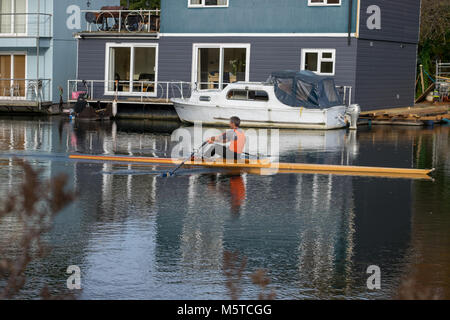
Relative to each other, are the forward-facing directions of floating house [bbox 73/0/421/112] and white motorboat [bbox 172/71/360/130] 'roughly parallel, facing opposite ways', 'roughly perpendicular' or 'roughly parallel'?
roughly perpendicular

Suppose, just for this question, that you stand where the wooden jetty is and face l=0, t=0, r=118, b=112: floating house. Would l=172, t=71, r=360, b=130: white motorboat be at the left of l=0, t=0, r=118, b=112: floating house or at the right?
left

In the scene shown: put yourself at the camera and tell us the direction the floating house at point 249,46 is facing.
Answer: facing the viewer

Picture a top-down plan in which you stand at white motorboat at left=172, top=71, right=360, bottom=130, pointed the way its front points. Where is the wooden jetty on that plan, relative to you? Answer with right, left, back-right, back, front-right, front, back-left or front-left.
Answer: back-right

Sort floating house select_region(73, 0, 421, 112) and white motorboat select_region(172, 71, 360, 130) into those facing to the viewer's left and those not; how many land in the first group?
1

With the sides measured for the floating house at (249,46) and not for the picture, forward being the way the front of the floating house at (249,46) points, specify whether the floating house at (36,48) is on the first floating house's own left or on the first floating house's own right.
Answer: on the first floating house's own right

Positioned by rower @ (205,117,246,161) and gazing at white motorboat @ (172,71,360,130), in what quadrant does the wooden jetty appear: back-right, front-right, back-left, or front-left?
front-right

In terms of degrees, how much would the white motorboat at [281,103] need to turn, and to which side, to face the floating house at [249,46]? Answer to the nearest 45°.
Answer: approximately 90° to its right

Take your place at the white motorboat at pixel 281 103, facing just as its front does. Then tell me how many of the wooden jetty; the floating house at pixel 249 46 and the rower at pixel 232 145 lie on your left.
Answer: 1

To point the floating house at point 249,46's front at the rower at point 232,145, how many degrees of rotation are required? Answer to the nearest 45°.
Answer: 0° — it already faces them

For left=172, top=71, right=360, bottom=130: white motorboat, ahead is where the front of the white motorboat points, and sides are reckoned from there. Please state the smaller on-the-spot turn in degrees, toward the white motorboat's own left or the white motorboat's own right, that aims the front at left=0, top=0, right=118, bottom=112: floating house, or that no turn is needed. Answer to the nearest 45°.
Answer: approximately 45° to the white motorboat's own right

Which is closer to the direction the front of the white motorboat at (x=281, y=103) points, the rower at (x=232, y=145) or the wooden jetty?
the rower

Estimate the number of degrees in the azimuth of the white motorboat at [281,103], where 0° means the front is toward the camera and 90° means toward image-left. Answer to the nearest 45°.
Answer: approximately 90°

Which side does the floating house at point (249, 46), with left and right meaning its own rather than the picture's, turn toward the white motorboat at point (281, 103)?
front

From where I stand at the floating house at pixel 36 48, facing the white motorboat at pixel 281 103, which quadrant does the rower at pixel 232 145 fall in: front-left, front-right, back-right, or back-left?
front-right

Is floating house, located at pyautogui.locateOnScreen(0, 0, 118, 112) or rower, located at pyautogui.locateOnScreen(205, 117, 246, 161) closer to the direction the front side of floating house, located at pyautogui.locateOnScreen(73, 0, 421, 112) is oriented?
the rower
